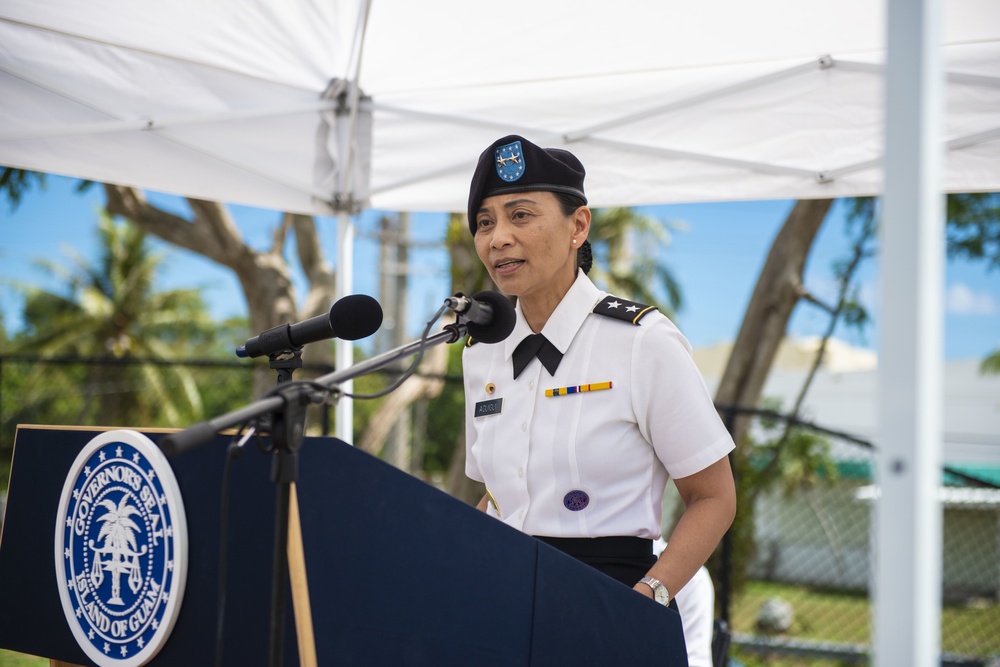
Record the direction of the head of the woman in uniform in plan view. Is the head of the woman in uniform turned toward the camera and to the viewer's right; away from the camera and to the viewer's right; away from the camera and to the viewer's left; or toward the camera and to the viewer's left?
toward the camera and to the viewer's left

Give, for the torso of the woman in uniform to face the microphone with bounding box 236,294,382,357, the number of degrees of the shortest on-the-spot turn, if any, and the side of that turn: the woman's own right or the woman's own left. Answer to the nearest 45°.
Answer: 0° — they already face it

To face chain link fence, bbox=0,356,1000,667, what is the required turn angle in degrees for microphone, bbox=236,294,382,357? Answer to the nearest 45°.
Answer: approximately 45° to its left

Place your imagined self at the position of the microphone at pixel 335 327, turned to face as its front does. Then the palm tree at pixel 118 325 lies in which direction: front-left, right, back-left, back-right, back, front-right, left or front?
left

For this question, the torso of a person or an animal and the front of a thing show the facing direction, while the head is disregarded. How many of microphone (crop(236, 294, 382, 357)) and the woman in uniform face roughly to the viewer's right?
1

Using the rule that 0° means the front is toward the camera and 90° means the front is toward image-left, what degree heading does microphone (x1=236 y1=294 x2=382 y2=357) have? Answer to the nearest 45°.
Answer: approximately 270°

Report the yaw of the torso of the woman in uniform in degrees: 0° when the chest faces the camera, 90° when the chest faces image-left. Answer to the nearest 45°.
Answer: approximately 45°

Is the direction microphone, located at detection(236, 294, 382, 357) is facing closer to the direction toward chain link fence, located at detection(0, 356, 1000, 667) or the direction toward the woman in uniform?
the woman in uniform
